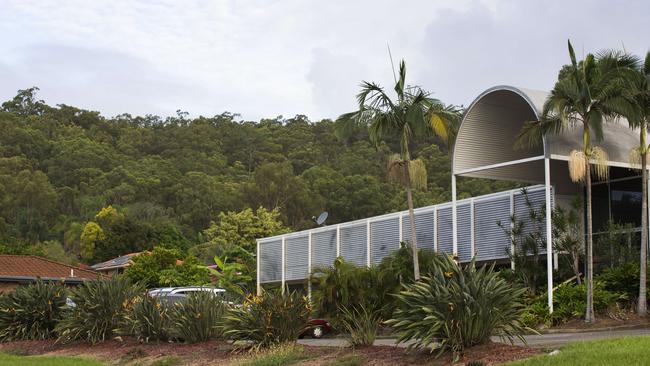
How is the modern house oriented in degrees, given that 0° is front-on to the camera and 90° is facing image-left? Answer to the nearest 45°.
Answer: approximately 45°

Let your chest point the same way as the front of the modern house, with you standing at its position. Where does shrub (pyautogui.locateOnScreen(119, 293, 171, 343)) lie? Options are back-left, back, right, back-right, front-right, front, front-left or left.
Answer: front

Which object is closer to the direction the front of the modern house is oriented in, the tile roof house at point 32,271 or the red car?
the red car

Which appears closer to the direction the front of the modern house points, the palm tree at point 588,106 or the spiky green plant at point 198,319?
the spiky green plant

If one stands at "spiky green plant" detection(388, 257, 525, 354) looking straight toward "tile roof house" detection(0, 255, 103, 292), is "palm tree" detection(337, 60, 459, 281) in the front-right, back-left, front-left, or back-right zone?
front-right

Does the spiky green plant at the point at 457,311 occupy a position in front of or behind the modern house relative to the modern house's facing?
in front

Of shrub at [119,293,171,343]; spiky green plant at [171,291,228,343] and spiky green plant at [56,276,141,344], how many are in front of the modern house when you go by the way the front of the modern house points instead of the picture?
3

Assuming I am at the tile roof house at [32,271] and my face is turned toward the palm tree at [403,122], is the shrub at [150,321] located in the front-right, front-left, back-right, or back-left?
front-right

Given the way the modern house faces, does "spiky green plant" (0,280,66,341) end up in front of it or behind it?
in front

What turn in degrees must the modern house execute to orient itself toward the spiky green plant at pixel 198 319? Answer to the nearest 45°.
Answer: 0° — it already faces it

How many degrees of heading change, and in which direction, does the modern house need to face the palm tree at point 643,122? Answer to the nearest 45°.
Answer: approximately 90° to its left
